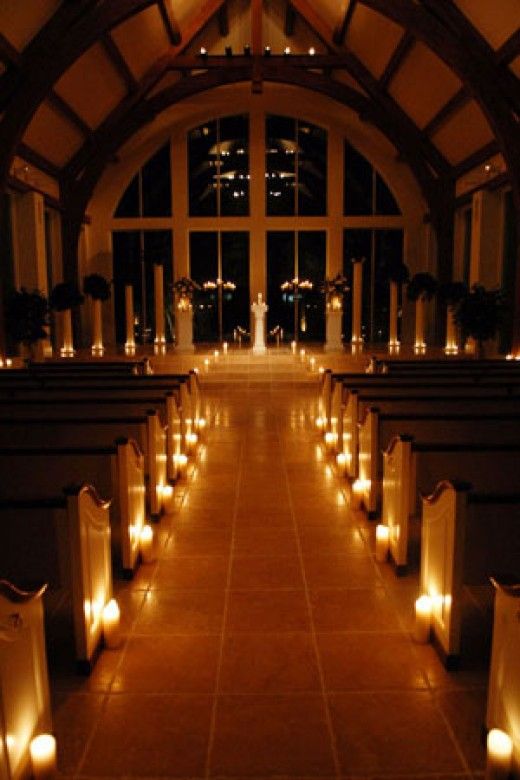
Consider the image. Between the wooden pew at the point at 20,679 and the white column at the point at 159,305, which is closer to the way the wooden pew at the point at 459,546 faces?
the white column

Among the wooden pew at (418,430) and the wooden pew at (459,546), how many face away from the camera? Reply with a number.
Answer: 2

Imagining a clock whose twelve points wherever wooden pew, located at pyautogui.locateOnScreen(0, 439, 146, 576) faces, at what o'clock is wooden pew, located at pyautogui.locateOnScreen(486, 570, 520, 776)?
wooden pew, located at pyautogui.locateOnScreen(486, 570, 520, 776) is roughly at 5 o'clock from wooden pew, located at pyautogui.locateOnScreen(0, 439, 146, 576).

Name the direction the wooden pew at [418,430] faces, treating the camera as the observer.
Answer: facing away from the viewer

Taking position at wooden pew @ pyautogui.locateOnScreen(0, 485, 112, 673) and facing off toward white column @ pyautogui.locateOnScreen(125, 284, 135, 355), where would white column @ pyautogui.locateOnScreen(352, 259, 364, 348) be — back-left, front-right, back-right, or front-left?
front-right

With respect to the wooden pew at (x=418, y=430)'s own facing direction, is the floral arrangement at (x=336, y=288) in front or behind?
in front

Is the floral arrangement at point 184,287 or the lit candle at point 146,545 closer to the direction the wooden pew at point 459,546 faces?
the floral arrangement

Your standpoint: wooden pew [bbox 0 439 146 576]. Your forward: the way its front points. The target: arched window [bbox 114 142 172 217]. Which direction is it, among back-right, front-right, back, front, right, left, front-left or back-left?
front

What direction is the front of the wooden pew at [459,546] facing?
away from the camera

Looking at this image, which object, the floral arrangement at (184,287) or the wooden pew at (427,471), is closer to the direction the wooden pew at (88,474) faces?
the floral arrangement

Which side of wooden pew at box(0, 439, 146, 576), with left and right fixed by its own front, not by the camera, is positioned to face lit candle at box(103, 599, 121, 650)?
back

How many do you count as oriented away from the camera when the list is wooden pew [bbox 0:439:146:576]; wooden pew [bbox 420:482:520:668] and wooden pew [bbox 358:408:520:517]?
3

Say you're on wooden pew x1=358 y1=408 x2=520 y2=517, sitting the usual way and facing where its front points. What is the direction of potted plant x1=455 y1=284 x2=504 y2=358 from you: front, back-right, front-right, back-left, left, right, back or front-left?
front

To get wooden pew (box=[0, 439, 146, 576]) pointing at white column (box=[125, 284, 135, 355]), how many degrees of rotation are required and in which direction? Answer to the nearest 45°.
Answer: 0° — it already faces it

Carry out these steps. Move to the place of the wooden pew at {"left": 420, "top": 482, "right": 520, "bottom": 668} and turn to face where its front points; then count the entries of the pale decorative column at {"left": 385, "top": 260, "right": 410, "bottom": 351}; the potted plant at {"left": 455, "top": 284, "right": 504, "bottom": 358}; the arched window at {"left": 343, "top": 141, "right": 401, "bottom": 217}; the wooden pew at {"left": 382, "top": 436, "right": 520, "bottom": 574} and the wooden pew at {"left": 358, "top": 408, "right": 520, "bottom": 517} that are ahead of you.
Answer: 5

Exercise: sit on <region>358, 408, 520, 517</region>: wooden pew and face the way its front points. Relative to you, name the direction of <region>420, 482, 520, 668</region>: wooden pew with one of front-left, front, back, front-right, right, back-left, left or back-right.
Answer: back

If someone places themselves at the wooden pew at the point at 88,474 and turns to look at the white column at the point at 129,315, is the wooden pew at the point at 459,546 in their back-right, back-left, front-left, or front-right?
back-right

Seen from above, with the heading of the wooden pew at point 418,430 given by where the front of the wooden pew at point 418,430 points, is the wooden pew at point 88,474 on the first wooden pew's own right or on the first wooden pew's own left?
on the first wooden pew's own left

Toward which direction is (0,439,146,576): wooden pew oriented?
away from the camera

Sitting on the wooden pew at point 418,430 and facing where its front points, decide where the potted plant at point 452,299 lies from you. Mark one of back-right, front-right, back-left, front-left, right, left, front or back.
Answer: front
